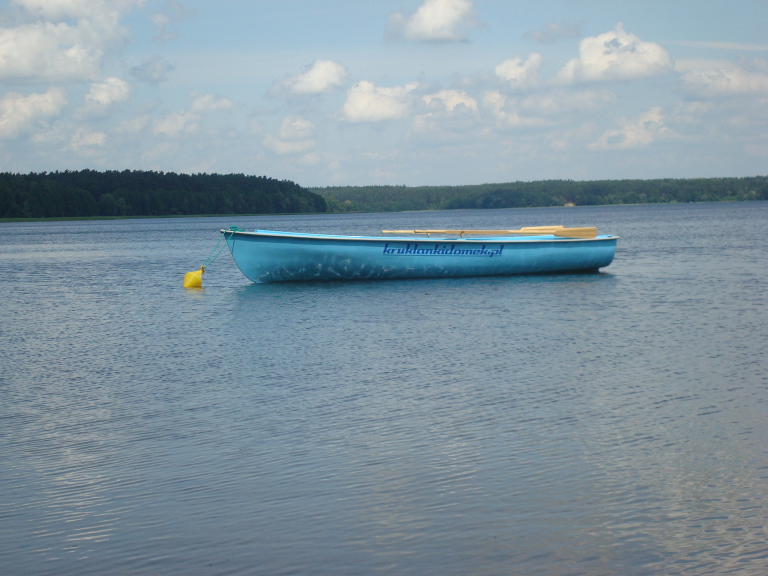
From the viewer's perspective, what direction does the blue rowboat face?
to the viewer's left

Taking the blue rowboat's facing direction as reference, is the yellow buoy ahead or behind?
ahead
